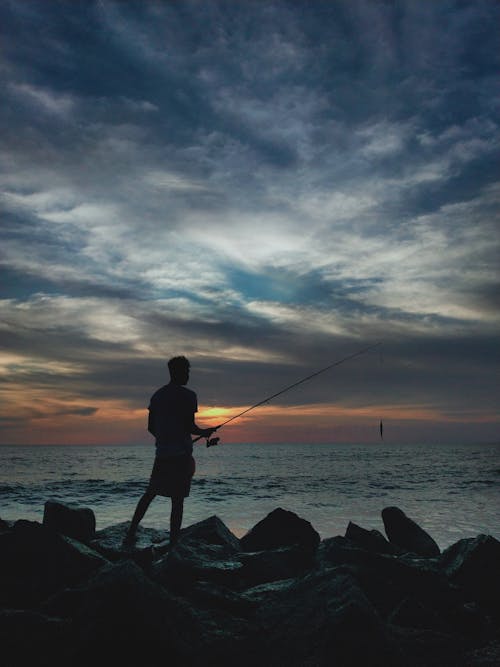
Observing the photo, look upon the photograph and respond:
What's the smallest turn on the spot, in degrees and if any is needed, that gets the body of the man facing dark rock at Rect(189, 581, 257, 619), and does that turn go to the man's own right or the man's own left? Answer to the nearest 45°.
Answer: approximately 135° to the man's own right

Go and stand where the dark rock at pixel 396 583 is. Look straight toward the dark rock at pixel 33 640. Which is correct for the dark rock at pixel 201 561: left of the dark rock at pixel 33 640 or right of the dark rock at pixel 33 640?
right

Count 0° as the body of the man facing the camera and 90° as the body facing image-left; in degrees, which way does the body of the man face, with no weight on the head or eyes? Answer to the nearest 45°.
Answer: approximately 225°

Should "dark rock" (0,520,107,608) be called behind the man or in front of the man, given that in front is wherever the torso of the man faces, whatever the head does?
behind

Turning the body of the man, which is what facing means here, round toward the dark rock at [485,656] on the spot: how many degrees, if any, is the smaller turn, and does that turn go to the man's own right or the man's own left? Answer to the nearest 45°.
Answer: approximately 90° to the man's own right

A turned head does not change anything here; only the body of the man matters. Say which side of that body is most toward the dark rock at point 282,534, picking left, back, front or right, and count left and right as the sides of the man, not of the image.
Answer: front

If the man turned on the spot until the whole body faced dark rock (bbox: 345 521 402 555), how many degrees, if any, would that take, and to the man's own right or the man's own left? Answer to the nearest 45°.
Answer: approximately 45° to the man's own right

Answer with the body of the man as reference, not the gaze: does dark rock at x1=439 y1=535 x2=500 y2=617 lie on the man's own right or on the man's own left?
on the man's own right
